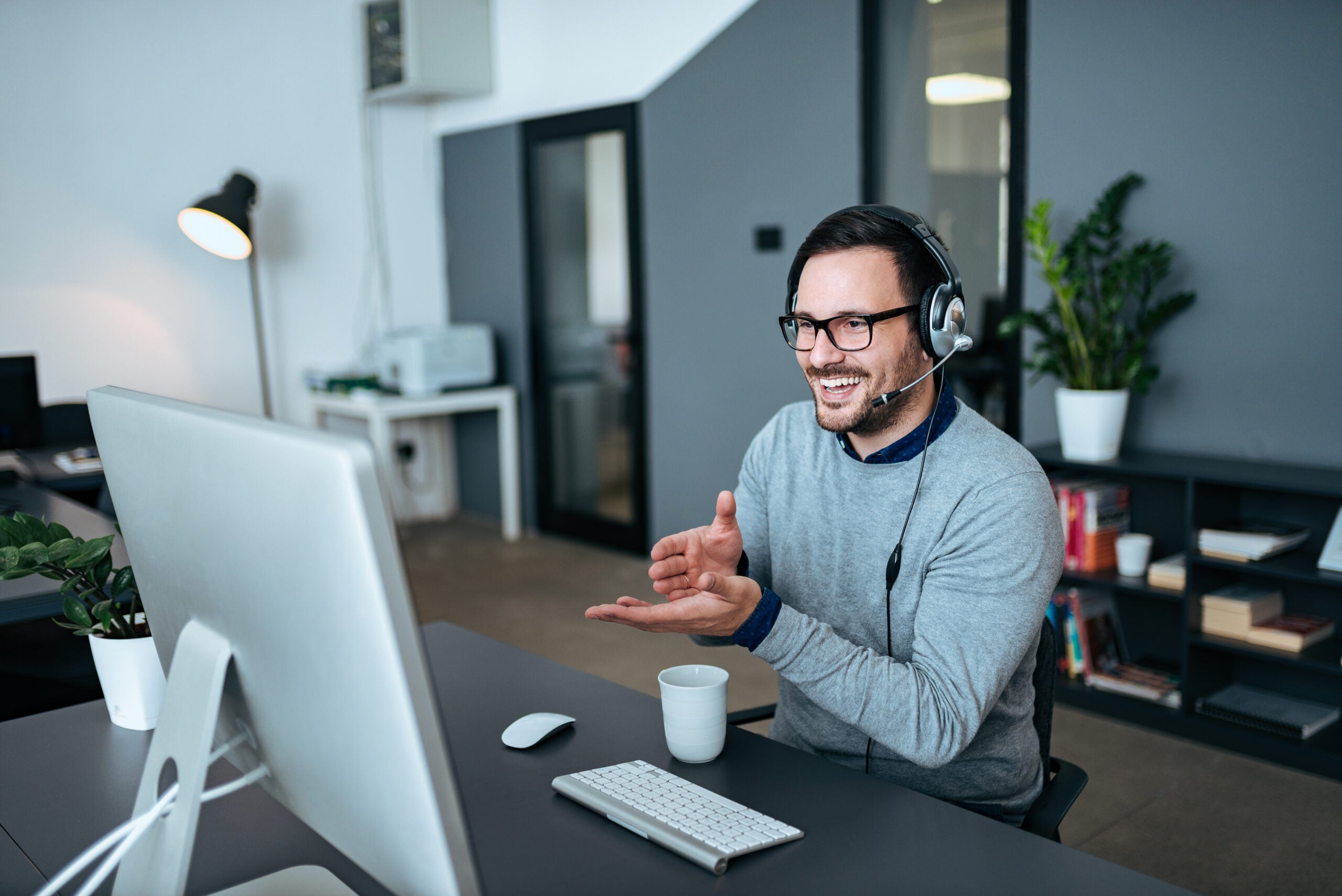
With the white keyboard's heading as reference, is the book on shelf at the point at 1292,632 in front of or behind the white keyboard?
in front

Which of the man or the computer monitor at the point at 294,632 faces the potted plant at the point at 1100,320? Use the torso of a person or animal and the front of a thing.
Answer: the computer monitor

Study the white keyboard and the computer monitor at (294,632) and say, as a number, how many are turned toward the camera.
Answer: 0

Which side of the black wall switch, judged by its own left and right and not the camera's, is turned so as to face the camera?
front

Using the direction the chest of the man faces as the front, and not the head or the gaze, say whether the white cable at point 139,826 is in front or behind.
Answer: in front

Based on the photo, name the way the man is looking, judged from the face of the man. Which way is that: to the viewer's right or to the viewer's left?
to the viewer's left

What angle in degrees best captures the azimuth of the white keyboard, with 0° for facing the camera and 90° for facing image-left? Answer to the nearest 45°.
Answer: approximately 225°

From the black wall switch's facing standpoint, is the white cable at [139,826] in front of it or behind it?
in front

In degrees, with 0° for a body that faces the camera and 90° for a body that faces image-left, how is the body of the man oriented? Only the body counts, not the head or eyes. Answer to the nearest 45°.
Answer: approximately 45°

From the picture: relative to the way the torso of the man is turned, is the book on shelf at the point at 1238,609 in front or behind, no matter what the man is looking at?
behind

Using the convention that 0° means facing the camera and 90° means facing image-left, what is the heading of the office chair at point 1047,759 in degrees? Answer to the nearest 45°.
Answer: approximately 45°

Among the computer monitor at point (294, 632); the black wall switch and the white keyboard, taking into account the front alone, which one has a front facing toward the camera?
the black wall switch

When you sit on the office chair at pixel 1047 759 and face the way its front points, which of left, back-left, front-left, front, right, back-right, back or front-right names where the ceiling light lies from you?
back-right

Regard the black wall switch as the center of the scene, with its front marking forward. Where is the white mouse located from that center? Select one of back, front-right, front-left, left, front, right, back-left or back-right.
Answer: front

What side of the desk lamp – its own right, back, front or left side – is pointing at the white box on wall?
back

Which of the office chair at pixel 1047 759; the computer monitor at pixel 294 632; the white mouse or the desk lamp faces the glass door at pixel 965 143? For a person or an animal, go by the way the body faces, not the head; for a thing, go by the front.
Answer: the computer monitor

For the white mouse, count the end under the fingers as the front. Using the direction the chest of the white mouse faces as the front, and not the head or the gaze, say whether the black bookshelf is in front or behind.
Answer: behind
